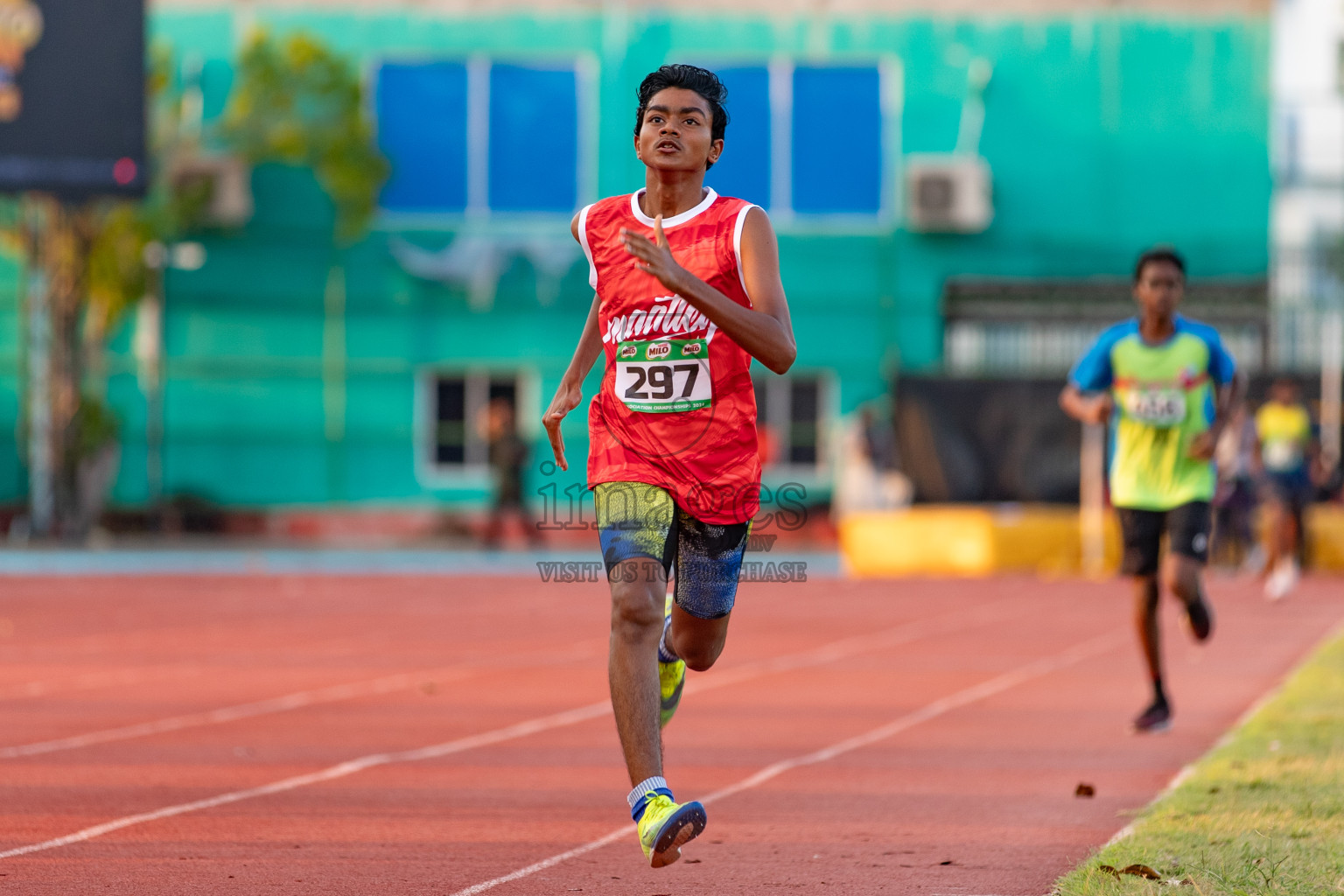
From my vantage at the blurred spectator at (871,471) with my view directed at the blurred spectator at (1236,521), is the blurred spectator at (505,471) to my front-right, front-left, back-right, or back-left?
back-right

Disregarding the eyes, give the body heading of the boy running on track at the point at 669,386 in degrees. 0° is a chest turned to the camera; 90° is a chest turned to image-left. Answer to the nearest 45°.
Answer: approximately 0°

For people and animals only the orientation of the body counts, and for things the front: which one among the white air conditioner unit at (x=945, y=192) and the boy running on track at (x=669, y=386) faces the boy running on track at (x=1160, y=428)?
the white air conditioner unit

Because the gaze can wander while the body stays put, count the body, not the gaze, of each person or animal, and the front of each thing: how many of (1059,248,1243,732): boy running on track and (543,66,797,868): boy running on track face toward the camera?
2

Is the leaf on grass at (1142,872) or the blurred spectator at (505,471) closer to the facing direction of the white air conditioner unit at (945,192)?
the leaf on grass

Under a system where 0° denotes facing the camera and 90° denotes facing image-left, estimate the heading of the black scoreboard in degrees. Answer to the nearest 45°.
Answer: approximately 0°

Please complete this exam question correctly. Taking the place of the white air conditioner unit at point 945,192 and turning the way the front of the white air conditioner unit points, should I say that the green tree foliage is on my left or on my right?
on my right

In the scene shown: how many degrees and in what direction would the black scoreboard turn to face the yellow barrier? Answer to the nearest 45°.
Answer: approximately 90° to its left

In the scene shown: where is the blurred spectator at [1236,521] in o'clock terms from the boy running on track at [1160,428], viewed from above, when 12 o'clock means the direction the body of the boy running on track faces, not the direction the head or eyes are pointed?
The blurred spectator is roughly at 6 o'clock from the boy running on track.

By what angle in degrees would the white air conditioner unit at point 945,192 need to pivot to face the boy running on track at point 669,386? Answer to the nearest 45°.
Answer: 0° — it already faces them
